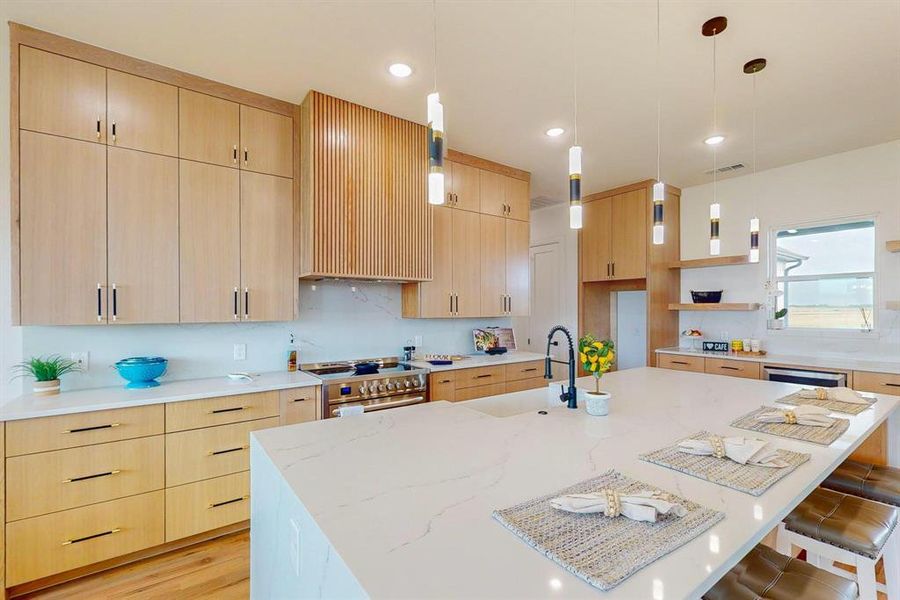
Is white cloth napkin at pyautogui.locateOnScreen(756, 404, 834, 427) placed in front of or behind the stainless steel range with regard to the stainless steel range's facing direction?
in front

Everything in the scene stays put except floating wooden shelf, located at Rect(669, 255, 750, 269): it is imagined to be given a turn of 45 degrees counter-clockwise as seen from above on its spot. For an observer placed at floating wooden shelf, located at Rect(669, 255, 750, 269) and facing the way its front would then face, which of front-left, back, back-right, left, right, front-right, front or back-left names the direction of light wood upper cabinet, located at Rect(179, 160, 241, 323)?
right

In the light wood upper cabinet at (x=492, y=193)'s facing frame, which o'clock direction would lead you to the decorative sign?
The decorative sign is roughly at 10 o'clock from the light wood upper cabinet.

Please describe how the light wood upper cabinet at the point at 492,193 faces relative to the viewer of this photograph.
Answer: facing the viewer and to the right of the viewer

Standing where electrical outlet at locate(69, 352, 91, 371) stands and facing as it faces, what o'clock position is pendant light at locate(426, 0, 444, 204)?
The pendant light is roughly at 11 o'clock from the electrical outlet.

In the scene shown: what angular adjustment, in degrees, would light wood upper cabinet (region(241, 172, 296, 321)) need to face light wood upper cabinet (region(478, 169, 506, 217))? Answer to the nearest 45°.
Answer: approximately 90° to its left

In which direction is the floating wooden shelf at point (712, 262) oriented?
toward the camera

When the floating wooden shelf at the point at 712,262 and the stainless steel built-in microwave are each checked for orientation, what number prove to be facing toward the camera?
2

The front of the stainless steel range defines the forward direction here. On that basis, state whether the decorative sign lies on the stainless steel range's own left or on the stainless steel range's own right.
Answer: on the stainless steel range's own left

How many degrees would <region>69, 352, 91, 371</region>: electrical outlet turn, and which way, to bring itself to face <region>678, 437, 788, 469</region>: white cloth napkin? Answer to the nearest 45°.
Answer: approximately 45° to its left

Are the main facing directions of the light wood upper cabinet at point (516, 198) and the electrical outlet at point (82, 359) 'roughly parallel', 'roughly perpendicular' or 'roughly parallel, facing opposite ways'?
roughly parallel

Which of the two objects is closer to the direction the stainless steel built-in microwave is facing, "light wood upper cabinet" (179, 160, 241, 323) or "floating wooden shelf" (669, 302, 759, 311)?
the light wood upper cabinet

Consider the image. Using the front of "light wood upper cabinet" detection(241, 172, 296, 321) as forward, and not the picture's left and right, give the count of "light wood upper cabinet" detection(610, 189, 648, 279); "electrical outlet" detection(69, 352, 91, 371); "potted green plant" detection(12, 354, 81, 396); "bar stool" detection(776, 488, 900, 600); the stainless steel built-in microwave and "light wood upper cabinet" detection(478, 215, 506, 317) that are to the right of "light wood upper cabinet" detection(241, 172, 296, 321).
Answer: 2

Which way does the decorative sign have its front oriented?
toward the camera

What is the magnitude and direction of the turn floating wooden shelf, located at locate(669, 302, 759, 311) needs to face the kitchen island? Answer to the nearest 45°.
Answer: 0° — it already faces it

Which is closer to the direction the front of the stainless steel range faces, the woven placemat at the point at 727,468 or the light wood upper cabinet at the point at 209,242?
the woven placemat
